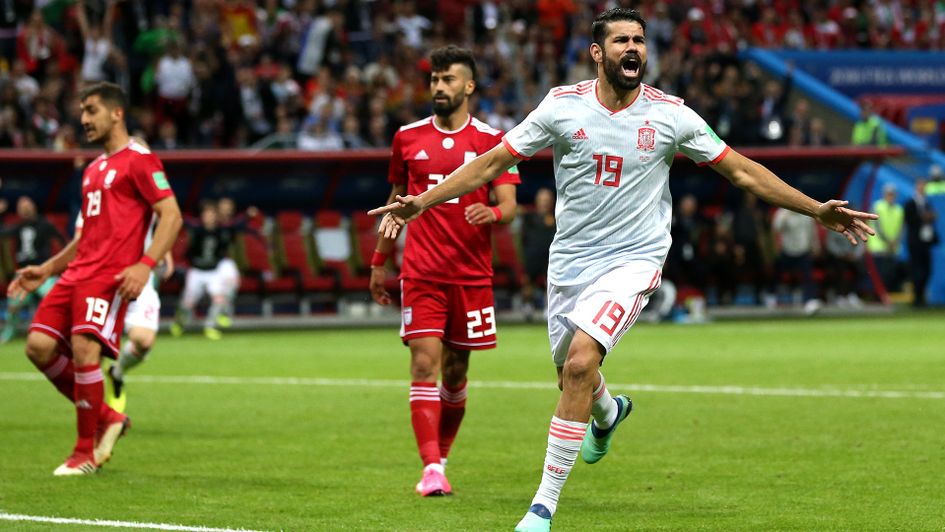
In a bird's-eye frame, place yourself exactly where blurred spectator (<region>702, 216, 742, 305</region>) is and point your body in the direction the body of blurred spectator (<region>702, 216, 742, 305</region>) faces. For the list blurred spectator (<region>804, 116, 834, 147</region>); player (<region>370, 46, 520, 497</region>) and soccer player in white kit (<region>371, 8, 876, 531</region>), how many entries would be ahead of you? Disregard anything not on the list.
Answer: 2

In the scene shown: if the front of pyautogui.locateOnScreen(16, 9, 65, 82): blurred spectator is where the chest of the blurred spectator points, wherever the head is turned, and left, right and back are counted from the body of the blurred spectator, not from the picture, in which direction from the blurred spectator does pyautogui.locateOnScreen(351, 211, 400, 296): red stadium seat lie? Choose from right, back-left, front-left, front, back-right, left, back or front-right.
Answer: left

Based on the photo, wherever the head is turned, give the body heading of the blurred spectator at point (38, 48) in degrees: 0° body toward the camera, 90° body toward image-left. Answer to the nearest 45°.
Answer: approximately 0°

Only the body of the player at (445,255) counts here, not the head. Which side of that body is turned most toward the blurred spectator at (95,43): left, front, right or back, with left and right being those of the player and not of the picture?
back

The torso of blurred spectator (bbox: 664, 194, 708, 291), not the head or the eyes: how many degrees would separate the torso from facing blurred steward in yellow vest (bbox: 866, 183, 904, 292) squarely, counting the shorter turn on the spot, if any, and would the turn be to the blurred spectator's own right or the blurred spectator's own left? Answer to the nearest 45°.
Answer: approximately 135° to the blurred spectator's own left

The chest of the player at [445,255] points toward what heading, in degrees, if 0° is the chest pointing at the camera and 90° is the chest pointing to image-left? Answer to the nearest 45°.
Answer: approximately 0°

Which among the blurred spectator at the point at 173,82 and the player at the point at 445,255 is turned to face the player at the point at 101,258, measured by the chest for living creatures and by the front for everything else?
the blurred spectator

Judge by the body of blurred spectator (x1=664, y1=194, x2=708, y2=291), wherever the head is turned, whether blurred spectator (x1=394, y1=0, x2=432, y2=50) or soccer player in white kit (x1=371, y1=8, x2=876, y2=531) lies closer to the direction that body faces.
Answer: the soccer player in white kit

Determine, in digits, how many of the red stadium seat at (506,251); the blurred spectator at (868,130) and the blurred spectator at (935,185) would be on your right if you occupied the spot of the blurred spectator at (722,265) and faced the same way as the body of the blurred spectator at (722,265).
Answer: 1
